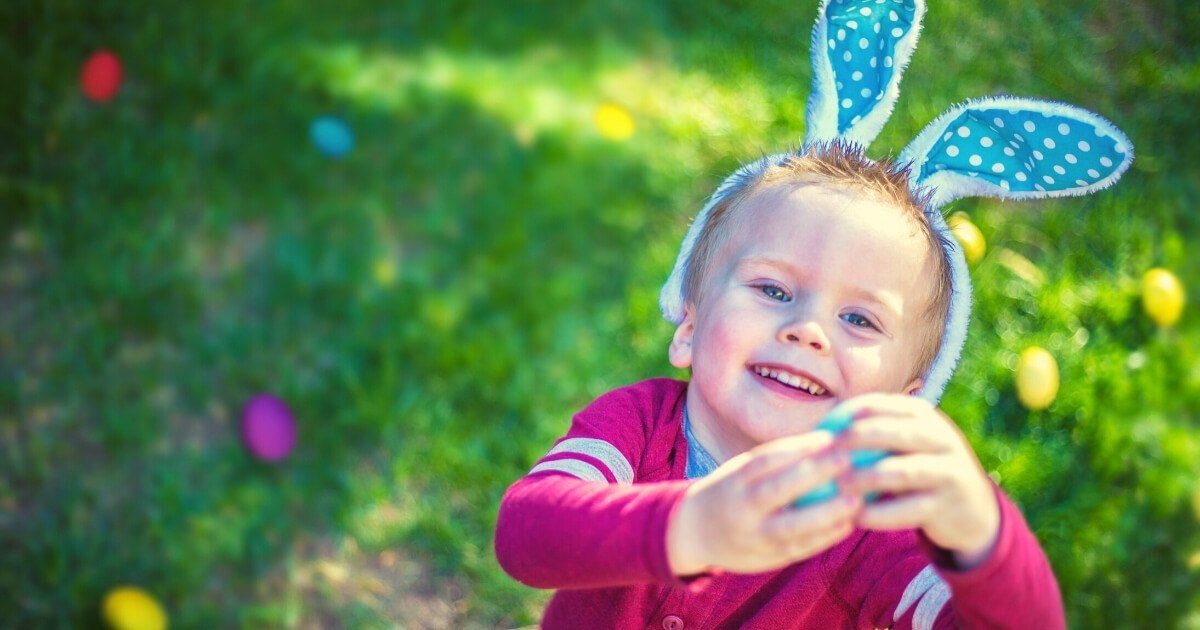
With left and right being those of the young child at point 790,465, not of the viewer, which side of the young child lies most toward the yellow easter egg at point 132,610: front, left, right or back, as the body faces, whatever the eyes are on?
right

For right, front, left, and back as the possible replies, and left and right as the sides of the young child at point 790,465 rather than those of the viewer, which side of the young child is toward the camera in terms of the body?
front

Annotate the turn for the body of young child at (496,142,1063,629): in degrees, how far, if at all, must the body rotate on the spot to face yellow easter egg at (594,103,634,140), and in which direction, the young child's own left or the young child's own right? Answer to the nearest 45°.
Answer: approximately 180°

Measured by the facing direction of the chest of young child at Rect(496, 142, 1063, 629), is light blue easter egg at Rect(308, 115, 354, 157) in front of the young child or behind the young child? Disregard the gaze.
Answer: behind

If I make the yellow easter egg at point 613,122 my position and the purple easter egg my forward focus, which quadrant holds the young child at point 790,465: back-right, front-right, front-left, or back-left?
front-left

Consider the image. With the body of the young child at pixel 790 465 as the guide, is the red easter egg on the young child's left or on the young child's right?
on the young child's right

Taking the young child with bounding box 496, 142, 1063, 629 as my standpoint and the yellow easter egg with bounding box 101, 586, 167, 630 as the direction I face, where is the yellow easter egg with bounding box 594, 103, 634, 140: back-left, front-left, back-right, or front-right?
front-right

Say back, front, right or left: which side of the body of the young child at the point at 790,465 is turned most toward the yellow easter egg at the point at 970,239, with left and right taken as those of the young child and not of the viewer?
back

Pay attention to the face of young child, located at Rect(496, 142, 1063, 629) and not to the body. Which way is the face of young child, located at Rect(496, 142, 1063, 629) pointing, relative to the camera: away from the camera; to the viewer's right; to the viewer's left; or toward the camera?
toward the camera

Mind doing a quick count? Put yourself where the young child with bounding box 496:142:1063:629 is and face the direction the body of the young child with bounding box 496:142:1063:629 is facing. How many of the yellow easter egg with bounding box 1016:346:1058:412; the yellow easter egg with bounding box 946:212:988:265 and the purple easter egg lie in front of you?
0
